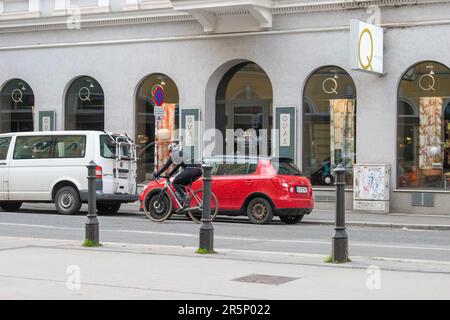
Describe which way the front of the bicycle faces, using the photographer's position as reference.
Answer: facing to the left of the viewer

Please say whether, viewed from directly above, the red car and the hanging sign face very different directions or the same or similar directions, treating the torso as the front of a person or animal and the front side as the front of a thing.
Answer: very different directions

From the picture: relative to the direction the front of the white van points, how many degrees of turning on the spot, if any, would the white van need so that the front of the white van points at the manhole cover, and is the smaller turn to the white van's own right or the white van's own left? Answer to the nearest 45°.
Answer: approximately 135° to the white van's own left

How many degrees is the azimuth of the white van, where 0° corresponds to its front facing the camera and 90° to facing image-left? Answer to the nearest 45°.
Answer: approximately 135°

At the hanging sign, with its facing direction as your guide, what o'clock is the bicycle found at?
The bicycle is roughly at 3 o'clock from the hanging sign.

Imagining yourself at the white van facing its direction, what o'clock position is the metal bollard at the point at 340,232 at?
The metal bollard is roughly at 7 o'clock from the white van.

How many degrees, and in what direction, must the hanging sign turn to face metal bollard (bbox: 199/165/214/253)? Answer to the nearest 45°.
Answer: approximately 45° to its right

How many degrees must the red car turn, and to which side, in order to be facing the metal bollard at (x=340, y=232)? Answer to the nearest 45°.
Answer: approximately 135° to its left

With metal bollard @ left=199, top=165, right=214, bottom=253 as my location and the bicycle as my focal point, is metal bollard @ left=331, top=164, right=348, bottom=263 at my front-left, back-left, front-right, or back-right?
back-right

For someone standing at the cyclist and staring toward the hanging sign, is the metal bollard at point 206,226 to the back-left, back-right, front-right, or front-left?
back-right

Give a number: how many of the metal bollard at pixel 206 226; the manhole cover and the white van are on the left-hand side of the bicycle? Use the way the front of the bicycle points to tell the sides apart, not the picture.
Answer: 2
